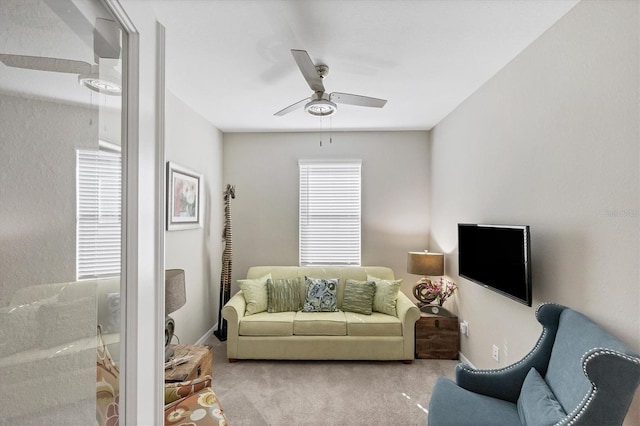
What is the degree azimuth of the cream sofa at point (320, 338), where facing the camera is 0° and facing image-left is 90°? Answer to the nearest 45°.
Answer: approximately 0°

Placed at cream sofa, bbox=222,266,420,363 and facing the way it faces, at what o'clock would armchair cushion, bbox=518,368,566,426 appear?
The armchair cushion is roughly at 11 o'clock from the cream sofa.

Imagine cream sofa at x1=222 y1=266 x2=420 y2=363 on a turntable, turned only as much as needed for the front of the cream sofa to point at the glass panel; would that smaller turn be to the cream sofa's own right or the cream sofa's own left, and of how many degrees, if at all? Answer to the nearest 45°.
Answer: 0° — it already faces it

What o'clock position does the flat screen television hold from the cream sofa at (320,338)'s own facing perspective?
The flat screen television is roughly at 10 o'clock from the cream sofa.

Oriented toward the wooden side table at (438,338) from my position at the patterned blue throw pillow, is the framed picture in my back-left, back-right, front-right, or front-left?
back-right

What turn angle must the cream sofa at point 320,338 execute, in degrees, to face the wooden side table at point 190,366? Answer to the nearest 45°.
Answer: approximately 45° to its right
